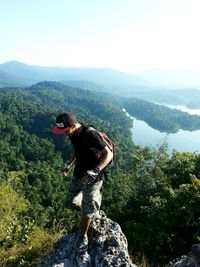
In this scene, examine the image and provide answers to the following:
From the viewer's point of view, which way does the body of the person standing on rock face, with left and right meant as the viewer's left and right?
facing the viewer and to the left of the viewer

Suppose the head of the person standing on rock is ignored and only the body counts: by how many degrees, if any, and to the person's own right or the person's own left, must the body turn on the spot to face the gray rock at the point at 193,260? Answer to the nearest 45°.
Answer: approximately 90° to the person's own left

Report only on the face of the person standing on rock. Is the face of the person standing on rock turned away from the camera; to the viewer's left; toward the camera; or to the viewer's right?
to the viewer's left
